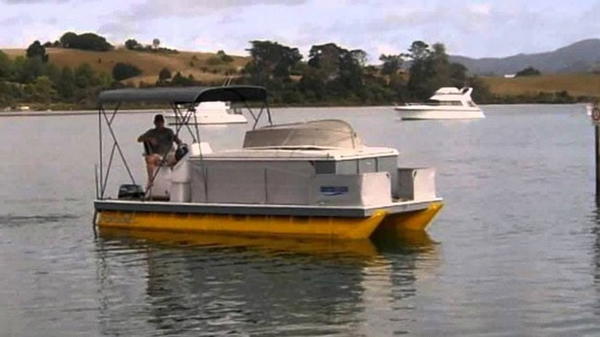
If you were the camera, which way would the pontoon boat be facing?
facing the viewer and to the right of the viewer
